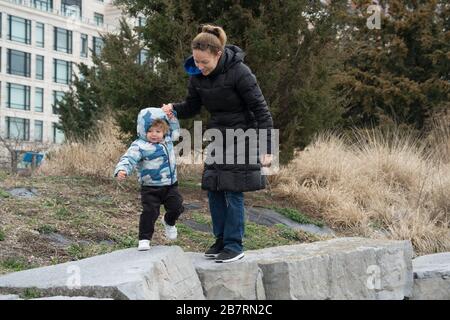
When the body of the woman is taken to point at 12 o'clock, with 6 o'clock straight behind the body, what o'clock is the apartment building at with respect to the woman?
The apartment building is roughly at 4 o'clock from the woman.

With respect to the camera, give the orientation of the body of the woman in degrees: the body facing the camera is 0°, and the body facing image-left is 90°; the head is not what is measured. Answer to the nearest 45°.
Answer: approximately 45°

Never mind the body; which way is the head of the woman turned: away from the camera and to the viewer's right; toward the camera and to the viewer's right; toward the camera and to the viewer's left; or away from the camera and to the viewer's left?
toward the camera and to the viewer's left

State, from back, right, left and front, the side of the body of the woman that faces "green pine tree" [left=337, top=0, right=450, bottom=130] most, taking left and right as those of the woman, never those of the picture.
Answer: back
